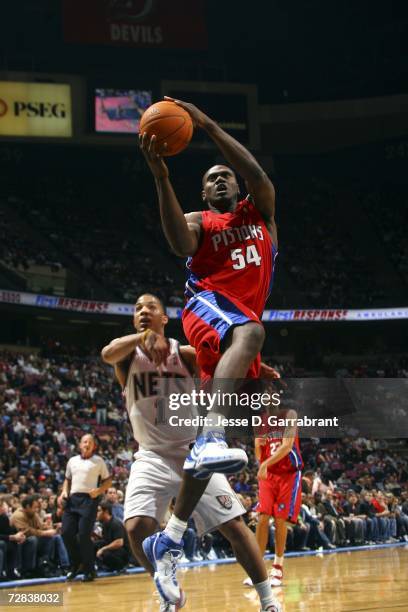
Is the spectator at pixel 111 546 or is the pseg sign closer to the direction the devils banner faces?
the spectator

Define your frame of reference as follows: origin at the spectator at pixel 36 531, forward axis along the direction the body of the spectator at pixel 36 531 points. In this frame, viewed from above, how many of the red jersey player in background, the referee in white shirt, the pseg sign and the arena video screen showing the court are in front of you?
2

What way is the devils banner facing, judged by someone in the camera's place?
facing the viewer

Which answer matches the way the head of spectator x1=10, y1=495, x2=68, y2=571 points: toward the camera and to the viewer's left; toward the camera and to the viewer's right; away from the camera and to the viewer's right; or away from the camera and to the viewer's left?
toward the camera and to the viewer's right

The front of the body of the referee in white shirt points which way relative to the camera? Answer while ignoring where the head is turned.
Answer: toward the camera

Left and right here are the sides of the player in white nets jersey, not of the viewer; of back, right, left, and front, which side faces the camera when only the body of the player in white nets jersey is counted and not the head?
front

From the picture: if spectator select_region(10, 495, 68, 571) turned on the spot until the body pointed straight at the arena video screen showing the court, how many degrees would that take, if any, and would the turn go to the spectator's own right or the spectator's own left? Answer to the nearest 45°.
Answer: approximately 135° to the spectator's own left

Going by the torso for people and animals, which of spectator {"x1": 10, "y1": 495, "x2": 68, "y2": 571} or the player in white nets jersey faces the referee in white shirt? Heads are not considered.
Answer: the spectator

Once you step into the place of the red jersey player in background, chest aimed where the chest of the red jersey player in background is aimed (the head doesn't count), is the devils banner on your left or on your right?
on your right

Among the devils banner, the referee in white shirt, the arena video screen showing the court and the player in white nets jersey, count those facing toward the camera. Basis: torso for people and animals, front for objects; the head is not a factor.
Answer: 4

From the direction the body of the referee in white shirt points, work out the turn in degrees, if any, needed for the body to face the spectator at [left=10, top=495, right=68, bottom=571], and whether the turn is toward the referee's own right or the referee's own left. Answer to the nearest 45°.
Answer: approximately 135° to the referee's own right

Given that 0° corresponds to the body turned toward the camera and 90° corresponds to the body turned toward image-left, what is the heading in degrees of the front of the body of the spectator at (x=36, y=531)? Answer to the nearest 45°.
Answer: approximately 315°

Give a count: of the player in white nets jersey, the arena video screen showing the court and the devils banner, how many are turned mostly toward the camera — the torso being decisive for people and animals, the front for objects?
3

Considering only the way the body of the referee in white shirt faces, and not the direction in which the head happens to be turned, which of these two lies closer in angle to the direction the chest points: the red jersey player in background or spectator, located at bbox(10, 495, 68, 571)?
the red jersey player in background
